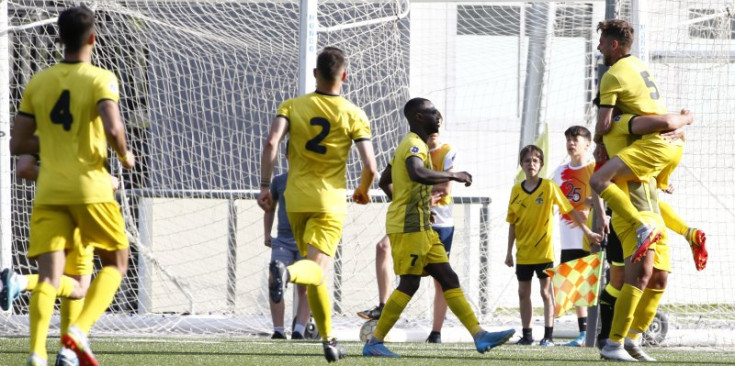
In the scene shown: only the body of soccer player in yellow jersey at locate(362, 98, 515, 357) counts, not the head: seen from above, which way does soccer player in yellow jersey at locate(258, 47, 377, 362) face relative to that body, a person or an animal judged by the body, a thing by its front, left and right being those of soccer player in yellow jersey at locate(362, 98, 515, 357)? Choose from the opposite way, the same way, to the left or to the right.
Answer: to the left

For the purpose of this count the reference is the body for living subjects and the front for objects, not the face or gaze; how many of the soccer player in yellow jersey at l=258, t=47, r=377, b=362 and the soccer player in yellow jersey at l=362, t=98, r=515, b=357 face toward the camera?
0

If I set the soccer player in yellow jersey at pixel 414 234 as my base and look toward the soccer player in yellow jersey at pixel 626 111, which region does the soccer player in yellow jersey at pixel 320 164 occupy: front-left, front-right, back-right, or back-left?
back-right

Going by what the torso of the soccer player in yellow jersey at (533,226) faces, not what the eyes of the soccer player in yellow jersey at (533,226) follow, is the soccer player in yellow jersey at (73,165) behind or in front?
in front

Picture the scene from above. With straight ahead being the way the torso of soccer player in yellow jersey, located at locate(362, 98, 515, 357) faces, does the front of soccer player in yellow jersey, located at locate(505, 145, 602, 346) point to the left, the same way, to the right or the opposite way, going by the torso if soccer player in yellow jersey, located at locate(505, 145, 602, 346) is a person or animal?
to the right

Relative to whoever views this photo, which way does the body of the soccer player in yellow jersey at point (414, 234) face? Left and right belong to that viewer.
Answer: facing to the right of the viewer

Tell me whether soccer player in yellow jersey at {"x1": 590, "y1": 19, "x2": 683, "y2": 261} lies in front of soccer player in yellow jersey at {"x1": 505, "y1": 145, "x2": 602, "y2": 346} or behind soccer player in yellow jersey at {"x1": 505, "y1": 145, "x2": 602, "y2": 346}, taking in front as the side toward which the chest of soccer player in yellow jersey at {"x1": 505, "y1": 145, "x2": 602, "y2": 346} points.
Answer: in front

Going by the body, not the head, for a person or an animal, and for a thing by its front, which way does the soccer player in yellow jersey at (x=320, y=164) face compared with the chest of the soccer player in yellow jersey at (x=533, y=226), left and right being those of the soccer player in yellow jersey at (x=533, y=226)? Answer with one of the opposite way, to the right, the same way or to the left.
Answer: the opposite way

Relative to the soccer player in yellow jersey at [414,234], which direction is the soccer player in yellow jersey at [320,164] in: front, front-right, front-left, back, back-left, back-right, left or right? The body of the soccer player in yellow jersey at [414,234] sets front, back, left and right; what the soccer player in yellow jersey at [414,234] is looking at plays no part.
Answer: back-right

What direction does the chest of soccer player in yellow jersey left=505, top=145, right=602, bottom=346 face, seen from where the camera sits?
toward the camera

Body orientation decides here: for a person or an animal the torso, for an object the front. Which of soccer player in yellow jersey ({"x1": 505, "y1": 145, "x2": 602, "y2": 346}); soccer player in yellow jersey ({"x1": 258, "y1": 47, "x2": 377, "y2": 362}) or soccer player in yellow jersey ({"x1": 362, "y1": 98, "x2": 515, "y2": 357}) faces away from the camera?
soccer player in yellow jersey ({"x1": 258, "y1": 47, "x2": 377, "y2": 362})

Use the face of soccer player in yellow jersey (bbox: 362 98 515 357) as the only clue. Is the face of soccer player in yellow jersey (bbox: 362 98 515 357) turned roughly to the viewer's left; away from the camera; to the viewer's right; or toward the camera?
to the viewer's right

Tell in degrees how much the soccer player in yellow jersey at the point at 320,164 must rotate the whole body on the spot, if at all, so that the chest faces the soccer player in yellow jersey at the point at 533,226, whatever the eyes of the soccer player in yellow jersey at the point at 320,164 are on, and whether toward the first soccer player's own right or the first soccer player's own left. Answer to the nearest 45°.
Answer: approximately 45° to the first soccer player's own right

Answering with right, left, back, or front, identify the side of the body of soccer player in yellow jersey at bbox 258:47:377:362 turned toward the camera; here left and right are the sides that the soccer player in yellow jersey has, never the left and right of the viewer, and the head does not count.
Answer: back

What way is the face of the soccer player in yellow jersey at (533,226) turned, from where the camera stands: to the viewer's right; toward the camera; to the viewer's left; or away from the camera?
toward the camera

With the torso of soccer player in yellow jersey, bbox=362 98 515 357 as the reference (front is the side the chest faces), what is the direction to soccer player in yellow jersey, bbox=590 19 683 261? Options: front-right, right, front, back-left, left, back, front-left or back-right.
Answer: front
